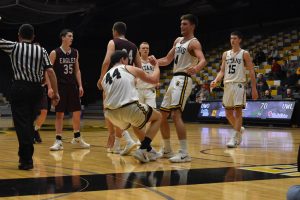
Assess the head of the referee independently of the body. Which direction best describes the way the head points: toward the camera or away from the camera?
away from the camera

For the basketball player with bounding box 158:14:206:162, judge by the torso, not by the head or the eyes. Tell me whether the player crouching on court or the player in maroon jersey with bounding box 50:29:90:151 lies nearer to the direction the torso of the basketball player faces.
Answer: the player crouching on court

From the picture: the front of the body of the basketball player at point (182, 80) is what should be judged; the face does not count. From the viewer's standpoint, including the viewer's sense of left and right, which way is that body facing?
facing the viewer and to the left of the viewer

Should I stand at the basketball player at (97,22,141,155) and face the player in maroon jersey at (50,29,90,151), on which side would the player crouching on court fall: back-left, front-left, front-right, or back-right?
back-left

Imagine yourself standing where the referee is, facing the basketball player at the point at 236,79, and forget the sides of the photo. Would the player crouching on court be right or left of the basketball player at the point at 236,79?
right

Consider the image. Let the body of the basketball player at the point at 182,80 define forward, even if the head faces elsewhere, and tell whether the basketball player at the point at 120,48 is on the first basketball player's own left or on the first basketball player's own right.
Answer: on the first basketball player's own right
